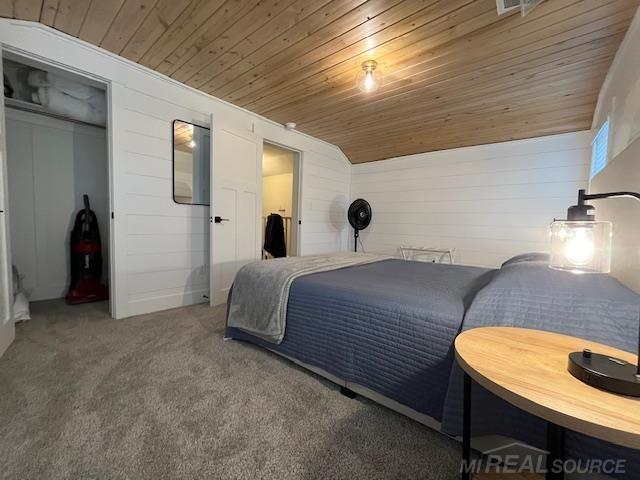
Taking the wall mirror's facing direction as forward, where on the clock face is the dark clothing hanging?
The dark clothing hanging is roughly at 9 o'clock from the wall mirror.

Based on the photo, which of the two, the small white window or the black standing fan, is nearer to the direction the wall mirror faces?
the small white window

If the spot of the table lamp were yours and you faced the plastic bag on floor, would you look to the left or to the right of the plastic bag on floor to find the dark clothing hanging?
right

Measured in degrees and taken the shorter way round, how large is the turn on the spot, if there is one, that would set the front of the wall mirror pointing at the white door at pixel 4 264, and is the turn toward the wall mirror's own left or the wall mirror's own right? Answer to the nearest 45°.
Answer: approximately 90° to the wall mirror's own right

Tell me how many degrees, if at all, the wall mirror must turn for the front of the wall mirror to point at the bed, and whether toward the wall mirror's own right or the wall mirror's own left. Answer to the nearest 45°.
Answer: approximately 45° to the wall mirror's own right

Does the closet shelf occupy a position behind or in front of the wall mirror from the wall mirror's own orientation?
behind

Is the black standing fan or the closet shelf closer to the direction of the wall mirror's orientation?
the black standing fan

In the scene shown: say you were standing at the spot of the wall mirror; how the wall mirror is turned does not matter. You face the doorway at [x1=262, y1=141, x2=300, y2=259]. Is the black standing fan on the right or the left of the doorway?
right

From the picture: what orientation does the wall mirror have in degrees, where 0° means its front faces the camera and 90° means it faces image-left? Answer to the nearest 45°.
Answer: approximately 315°

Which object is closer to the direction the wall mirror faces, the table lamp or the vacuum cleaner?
the table lamp

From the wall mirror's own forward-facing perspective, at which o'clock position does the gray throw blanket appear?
The gray throw blanket is roughly at 1 o'clock from the wall mirror.

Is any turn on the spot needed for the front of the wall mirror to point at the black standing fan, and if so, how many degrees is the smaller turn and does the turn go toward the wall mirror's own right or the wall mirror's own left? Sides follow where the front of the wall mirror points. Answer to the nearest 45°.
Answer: approximately 45° to the wall mirror's own left
